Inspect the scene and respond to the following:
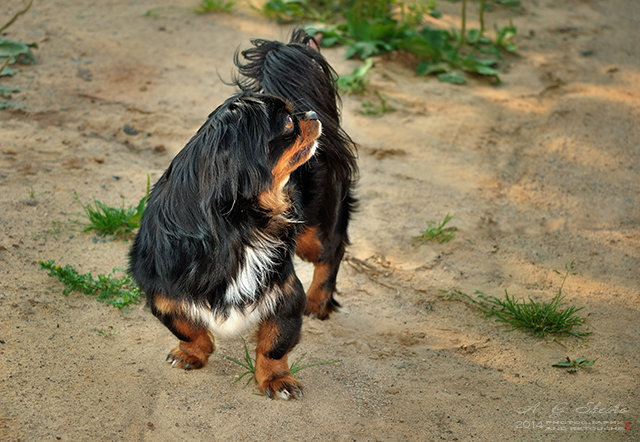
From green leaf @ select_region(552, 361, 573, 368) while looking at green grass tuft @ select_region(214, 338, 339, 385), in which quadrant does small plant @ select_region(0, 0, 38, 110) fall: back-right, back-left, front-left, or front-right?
front-right

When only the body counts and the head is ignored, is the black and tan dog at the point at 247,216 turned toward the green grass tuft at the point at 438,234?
no

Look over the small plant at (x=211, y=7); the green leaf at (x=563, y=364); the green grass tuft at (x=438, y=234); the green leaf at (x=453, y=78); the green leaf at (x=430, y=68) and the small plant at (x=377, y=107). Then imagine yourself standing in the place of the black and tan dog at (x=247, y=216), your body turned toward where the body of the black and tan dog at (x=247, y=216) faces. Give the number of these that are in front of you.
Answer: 0

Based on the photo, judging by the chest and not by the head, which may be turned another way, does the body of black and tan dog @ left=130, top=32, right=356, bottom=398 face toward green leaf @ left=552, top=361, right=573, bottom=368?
no

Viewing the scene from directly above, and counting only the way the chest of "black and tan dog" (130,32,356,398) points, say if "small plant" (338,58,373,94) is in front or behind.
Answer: behind

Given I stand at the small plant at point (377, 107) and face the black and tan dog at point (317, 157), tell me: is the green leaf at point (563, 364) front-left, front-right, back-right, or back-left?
front-left

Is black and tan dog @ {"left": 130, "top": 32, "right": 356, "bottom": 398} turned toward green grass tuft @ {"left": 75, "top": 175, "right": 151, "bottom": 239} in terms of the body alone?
no

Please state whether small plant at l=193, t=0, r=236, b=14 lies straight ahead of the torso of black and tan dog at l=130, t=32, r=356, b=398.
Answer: no

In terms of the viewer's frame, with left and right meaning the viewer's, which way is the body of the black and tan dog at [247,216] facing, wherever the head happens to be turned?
facing the viewer and to the left of the viewer

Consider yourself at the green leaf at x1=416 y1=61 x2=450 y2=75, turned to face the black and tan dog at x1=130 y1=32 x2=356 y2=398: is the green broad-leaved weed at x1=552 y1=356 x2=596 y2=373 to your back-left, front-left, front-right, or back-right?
front-left

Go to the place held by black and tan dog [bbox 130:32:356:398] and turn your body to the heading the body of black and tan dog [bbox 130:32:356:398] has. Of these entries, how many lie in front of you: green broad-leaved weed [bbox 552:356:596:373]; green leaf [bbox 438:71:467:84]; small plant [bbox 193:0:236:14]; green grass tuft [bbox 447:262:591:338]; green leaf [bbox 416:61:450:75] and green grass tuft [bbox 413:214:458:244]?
0

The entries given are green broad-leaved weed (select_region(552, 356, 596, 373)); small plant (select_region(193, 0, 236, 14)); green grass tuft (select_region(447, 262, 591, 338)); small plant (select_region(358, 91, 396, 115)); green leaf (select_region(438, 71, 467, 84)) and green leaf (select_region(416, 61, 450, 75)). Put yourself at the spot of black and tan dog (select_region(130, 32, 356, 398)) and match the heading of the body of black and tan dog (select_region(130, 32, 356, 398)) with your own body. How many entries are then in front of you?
0
